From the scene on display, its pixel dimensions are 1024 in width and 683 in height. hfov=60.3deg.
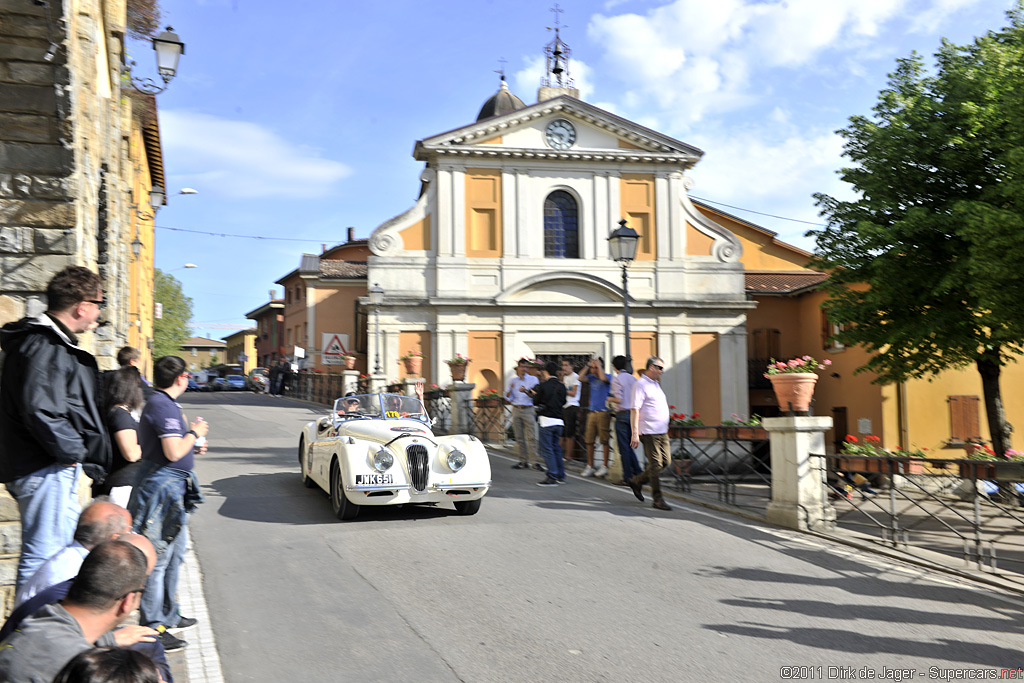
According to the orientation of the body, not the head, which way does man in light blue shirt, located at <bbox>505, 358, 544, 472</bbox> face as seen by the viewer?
toward the camera

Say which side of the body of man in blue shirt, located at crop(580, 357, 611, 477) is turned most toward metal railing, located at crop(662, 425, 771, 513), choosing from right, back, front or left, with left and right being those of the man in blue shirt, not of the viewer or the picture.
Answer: left

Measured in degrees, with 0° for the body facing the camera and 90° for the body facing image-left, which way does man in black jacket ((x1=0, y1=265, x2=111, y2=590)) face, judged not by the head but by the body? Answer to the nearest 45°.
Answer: approximately 270°

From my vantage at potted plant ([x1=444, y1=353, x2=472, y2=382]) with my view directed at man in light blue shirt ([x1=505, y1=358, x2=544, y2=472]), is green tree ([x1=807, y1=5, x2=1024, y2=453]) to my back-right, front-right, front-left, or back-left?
front-left

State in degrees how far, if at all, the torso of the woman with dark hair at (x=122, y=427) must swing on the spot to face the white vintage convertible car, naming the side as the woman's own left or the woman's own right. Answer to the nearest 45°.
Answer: approximately 45° to the woman's own left

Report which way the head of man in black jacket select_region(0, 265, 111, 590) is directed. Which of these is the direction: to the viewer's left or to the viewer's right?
to the viewer's right

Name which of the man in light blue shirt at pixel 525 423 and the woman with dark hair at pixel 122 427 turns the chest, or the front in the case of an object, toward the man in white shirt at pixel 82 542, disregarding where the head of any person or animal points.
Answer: the man in light blue shirt at pixel 525 423

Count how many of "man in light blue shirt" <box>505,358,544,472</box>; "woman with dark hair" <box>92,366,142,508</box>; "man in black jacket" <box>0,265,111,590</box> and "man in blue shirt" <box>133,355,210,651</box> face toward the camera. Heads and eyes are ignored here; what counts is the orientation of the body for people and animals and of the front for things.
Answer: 1

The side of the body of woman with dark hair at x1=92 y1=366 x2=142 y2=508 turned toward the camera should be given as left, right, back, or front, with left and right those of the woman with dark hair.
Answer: right

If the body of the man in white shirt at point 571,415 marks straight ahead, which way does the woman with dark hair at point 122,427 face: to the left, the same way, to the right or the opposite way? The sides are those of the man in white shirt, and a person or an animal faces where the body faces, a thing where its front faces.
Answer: the opposite way

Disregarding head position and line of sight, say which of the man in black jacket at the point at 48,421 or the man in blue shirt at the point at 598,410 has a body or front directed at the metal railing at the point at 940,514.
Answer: the man in black jacket

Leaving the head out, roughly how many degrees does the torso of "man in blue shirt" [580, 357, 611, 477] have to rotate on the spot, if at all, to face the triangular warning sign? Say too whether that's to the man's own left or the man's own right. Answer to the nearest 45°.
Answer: approximately 90° to the man's own right

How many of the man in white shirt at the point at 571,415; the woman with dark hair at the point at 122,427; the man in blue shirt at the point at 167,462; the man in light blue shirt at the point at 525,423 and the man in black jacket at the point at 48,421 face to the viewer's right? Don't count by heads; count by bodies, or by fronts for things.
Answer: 3

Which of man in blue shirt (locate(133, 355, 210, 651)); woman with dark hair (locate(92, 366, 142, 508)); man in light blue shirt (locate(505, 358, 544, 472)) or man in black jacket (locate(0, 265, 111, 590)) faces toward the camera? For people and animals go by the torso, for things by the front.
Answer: the man in light blue shirt

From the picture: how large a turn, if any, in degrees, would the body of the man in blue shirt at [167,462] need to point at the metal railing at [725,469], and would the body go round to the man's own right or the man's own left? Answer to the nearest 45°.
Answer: approximately 45° to the man's own left

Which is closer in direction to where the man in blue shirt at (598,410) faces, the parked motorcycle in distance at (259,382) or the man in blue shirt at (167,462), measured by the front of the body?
the man in blue shirt

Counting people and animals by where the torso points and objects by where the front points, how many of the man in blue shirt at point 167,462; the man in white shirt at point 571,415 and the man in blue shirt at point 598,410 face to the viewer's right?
1

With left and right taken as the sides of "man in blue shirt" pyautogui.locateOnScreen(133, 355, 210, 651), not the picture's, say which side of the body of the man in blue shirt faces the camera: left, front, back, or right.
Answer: right

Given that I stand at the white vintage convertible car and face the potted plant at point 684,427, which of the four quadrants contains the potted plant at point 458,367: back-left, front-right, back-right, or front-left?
front-left
